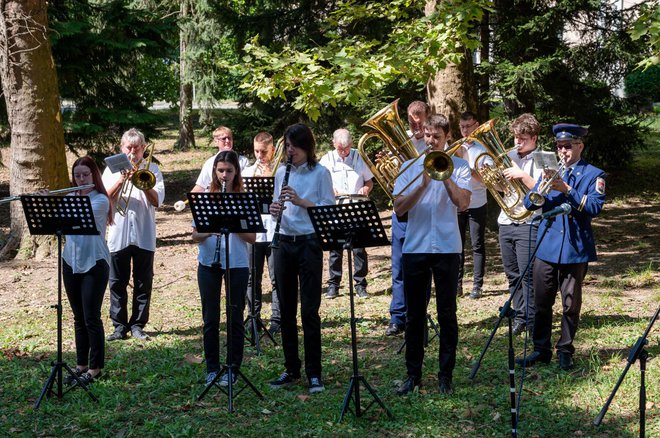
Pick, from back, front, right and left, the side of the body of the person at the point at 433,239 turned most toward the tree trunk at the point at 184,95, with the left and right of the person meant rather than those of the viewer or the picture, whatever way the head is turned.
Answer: back

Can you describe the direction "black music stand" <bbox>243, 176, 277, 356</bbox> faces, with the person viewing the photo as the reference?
facing away from the viewer

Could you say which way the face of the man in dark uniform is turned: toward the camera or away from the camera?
toward the camera

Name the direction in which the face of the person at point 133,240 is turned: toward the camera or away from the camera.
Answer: toward the camera

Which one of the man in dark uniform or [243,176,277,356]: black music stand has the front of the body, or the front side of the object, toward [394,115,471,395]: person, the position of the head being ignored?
the man in dark uniform

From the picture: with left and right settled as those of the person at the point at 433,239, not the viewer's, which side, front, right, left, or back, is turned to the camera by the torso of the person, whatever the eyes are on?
front

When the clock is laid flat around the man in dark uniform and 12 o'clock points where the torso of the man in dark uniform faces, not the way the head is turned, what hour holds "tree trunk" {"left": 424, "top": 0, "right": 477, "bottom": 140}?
The tree trunk is roughly at 4 o'clock from the man in dark uniform.

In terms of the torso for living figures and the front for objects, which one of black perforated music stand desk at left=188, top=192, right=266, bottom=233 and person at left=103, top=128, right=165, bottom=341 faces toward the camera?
the person

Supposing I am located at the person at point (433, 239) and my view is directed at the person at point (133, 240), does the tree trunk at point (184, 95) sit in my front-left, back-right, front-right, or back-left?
front-right

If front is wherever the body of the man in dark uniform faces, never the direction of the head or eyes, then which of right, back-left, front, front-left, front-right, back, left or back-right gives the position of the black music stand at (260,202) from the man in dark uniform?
front-right

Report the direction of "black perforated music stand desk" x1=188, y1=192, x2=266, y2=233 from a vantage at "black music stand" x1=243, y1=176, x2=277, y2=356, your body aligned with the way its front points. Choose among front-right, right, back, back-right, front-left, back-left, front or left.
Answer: back

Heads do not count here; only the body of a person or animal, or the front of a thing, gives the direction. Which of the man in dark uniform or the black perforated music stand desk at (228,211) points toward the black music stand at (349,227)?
the man in dark uniform

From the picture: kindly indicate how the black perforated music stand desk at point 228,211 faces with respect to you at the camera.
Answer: facing away from the viewer

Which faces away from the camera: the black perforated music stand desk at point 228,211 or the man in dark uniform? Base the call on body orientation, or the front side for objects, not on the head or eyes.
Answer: the black perforated music stand desk

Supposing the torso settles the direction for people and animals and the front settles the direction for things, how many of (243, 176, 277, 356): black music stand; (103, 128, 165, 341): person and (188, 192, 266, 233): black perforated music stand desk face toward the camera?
1

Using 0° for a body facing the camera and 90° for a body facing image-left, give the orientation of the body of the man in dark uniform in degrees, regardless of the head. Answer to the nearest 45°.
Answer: approximately 45°

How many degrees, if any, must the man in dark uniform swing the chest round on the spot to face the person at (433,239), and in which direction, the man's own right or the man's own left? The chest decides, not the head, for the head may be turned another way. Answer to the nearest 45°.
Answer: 0° — they already face them
